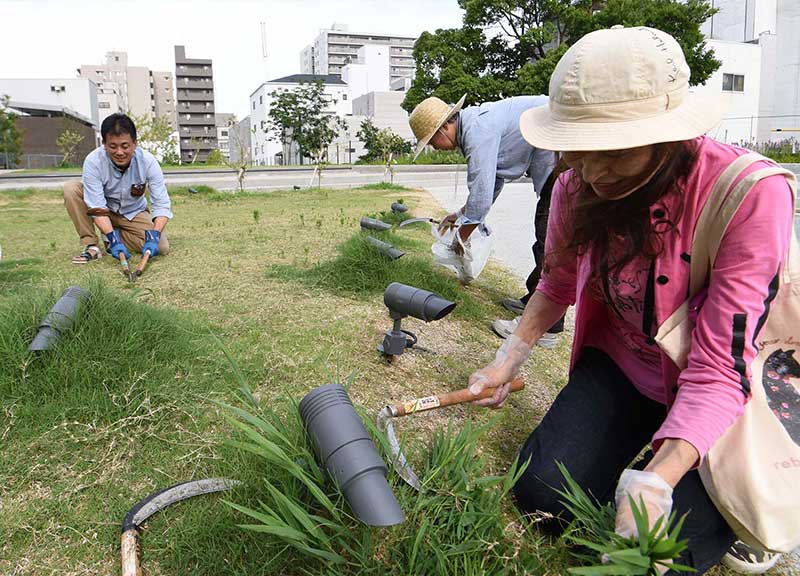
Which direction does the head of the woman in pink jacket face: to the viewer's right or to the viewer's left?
to the viewer's left

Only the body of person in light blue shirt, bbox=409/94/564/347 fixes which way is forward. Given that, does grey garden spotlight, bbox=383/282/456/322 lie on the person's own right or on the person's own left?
on the person's own left

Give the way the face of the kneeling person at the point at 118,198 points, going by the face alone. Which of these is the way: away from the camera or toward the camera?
toward the camera

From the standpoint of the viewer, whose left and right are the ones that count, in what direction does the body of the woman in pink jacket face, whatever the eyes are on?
facing the viewer and to the left of the viewer

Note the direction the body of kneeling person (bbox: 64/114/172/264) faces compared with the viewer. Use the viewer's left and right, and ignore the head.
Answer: facing the viewer

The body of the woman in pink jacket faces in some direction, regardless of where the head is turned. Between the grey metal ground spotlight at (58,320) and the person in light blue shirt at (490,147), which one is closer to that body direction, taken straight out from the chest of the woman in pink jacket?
the grey metal ground spotlight

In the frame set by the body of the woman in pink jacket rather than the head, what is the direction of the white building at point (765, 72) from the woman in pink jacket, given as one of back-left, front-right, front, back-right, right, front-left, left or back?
back-right

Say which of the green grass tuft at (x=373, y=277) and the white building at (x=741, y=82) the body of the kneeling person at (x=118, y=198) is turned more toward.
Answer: the green grass tuft

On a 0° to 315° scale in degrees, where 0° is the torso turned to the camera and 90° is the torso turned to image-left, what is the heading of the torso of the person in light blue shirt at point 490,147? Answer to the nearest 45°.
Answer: approximately 90°

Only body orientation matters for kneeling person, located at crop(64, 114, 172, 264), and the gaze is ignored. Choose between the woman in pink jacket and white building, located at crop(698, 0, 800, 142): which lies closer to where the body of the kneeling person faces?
the woman in pink jacket

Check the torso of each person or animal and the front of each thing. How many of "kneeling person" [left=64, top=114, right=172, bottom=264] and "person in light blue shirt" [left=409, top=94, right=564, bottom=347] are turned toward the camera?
1

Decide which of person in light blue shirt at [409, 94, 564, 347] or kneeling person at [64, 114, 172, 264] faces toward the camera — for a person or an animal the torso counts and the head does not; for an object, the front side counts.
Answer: the kneeling person

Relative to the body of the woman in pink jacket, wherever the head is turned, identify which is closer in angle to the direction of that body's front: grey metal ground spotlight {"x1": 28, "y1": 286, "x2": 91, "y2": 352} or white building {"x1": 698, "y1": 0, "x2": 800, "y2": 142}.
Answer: the grey metal ground spotlight

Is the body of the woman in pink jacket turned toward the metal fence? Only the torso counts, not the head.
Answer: no
